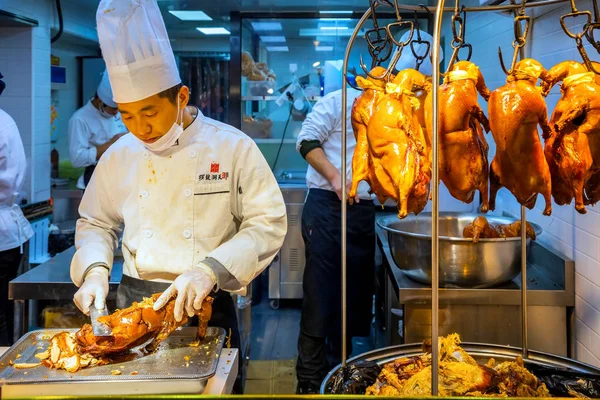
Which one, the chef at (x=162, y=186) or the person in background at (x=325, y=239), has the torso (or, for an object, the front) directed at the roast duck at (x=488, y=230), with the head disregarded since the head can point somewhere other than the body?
the person in background

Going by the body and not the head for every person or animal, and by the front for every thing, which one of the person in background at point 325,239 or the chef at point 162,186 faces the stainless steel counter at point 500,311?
the person in background

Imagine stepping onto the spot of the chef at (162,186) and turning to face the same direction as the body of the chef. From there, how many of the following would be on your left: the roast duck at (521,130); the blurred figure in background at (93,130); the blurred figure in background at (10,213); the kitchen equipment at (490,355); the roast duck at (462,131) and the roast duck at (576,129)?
4

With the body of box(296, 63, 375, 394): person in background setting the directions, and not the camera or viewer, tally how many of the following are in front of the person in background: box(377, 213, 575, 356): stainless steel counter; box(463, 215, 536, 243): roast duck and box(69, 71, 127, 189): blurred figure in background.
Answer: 2

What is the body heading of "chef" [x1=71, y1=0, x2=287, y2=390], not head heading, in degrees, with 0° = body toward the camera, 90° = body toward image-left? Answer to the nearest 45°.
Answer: approximately 45°

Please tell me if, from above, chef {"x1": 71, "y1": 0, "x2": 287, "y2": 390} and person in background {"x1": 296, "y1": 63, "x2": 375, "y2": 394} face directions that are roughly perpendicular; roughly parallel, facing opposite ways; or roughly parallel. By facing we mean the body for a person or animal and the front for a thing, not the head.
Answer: roughly perpendicular

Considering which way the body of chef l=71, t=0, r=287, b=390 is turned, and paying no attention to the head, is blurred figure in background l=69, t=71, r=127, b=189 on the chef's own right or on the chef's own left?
on the chef's own right
